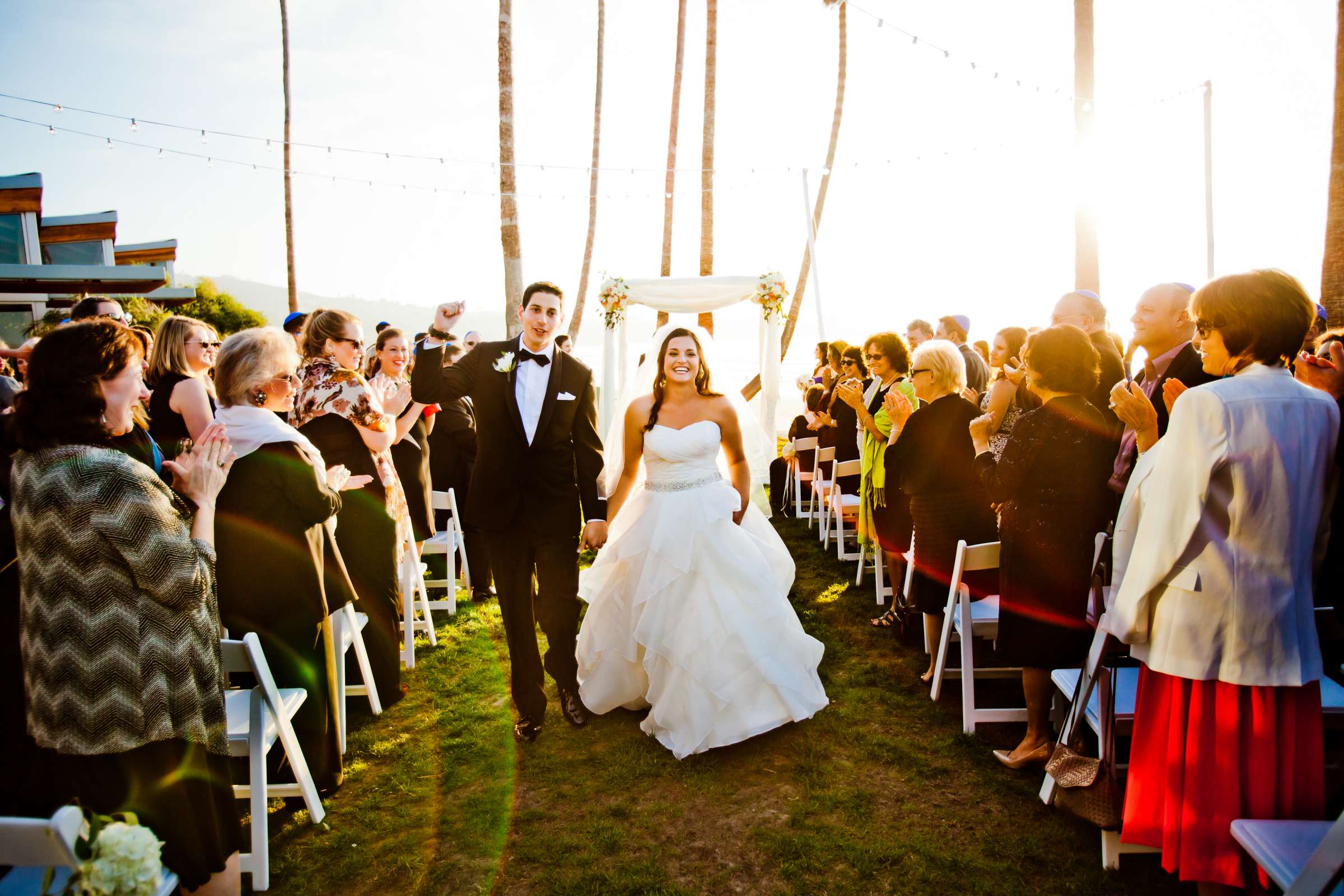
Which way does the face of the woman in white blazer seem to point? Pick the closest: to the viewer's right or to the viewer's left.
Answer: to the viewer's left

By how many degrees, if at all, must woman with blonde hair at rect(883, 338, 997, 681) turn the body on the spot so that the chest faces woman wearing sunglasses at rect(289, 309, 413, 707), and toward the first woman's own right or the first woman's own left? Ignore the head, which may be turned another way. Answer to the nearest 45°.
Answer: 0° — they already face them

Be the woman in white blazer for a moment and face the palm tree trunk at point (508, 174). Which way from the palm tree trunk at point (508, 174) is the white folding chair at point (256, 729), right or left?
left

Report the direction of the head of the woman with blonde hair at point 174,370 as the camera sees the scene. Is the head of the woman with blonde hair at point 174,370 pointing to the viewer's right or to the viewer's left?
to the viewer's right

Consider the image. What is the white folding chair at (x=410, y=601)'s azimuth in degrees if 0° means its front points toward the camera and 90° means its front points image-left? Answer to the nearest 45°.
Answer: approximately 225°

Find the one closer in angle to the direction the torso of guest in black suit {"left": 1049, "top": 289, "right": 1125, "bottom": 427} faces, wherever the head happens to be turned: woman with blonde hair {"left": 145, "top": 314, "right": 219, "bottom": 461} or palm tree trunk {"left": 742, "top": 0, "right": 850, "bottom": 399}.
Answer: the woman with blonde hair

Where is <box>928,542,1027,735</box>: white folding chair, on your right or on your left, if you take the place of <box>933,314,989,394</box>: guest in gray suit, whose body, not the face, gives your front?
on your left

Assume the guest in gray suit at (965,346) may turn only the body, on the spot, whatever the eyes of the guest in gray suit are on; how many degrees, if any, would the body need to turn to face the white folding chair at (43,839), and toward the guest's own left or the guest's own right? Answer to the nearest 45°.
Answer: approximately 90° to the guest's own left

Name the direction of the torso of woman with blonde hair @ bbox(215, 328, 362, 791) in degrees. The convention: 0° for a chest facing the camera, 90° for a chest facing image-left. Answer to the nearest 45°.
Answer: approximately 270°
